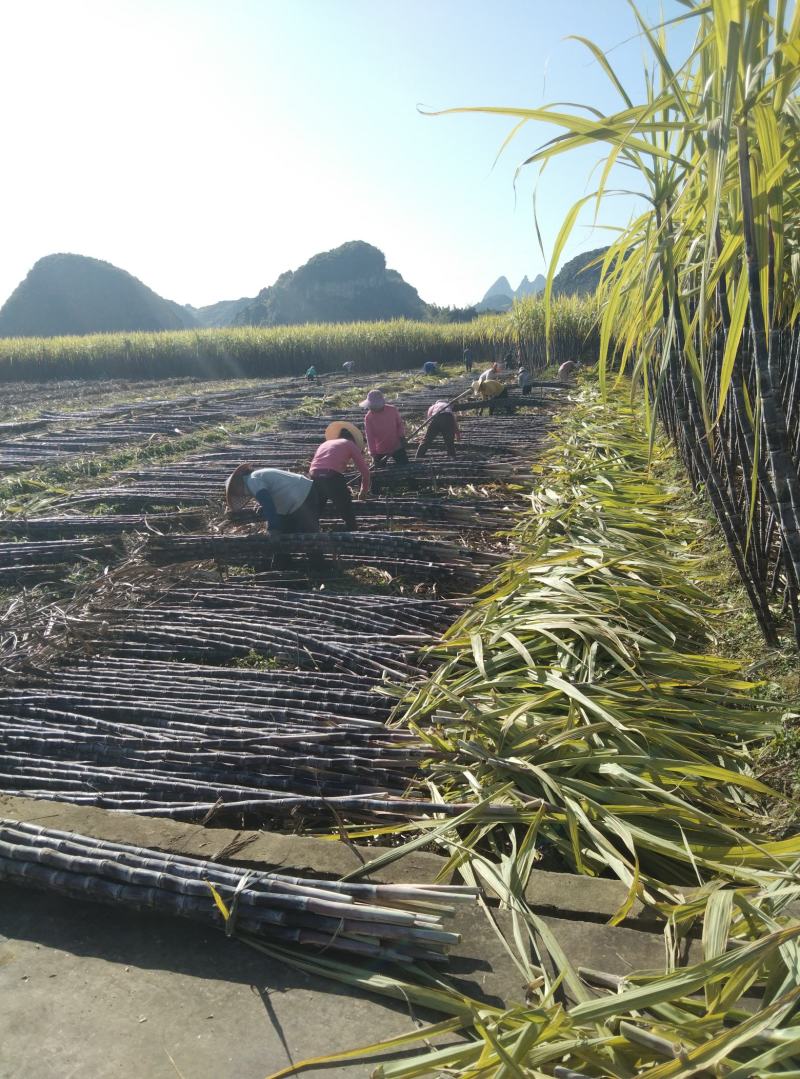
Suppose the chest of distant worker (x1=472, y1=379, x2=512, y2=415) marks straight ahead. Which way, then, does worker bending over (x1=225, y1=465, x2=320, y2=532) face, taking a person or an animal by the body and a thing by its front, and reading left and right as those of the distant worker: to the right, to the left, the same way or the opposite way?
the same way

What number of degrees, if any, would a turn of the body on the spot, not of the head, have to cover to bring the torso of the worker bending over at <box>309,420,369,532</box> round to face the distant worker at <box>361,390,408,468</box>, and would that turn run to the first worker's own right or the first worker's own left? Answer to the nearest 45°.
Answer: approximately 45° to the first worker's own left

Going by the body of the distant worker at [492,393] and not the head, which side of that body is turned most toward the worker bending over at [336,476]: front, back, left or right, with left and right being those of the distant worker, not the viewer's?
left

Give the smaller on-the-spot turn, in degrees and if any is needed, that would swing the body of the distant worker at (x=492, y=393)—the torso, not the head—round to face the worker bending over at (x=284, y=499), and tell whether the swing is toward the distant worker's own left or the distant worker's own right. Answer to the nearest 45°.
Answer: approximately 90° to the distant worker's own left

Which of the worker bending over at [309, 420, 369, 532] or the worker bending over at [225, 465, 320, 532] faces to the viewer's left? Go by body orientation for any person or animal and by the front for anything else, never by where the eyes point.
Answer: the worker bending over at [225, 465, 320, 532]

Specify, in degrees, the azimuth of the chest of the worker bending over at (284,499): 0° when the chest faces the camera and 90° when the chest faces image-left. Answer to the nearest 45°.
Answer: approximately 90°

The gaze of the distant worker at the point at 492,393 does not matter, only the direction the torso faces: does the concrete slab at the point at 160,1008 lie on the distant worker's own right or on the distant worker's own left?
on the distant worker's own left

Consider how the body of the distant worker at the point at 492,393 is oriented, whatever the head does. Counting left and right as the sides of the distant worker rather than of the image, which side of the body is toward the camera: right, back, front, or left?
left

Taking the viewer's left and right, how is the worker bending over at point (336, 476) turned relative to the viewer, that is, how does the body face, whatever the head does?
facing away from the viewer and to the right of the viewer

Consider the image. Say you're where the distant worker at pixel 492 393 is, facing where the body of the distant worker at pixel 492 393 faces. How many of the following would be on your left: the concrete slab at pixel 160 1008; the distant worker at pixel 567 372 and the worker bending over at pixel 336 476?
2

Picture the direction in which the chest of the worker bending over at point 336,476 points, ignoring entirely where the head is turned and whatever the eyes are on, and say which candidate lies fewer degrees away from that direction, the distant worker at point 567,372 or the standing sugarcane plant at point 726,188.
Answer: the distant worker

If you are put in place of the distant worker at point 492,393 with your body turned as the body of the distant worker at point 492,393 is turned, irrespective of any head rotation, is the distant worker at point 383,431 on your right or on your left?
on your left

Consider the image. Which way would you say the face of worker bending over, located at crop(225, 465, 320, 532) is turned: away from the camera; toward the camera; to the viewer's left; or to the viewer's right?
to the viewer's left

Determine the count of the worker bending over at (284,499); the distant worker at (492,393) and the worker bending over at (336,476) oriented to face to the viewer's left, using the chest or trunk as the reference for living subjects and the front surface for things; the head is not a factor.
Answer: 2

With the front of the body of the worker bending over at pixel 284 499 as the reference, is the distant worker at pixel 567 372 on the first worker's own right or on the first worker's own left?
on the first worker's own right

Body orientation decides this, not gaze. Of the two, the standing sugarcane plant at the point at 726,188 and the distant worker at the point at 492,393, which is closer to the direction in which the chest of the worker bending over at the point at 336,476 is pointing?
the distant worker
